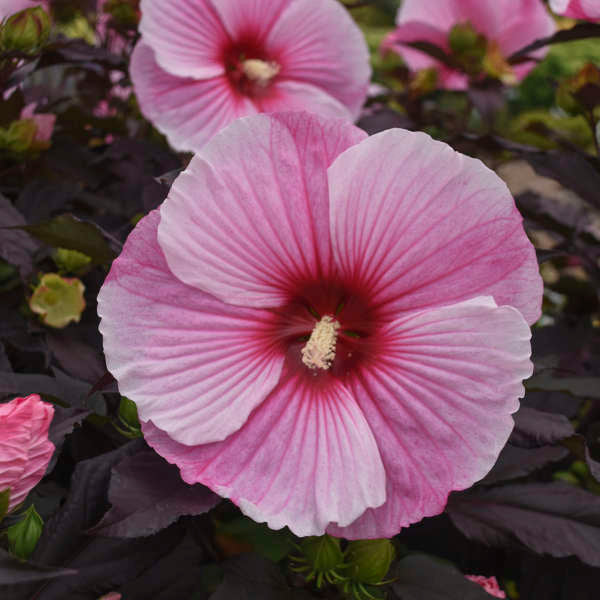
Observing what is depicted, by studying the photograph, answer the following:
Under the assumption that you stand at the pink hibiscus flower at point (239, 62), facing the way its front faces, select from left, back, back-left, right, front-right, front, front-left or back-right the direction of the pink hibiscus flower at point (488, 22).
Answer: back-left

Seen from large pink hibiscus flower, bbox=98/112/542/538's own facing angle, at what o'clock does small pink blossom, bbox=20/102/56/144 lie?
The small pink blossom is roughly at 5 o'clock from the large pink hibiscus flower.

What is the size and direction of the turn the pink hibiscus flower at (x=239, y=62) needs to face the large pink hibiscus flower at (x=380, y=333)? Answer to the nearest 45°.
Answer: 0° — it already faces it

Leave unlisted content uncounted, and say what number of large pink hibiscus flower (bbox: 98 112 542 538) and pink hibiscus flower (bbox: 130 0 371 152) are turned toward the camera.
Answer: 2

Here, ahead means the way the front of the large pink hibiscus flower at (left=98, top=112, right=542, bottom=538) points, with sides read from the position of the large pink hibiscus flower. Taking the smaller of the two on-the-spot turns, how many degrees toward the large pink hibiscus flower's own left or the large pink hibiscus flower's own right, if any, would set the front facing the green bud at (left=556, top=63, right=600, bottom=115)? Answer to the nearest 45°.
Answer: approximately 135° to the large pink hibiscus flower's own left
